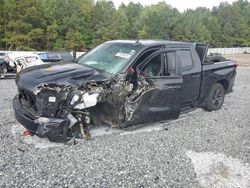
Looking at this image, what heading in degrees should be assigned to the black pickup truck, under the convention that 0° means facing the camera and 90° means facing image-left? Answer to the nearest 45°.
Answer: approximately 45°

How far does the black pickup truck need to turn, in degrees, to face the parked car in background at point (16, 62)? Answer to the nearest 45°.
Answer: approximately 90° to its right
